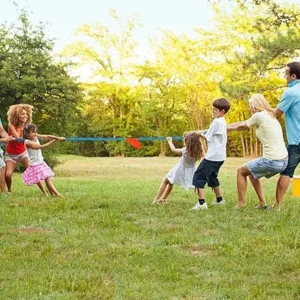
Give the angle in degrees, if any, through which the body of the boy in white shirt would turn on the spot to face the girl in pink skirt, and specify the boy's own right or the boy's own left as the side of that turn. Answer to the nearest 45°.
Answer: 0° — they already face them

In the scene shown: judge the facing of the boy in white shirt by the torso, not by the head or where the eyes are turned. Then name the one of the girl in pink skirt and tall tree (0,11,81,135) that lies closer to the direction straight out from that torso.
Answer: the girl in pink skirt

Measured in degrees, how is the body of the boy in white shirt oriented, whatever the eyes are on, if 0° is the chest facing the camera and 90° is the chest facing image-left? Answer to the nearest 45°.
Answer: approximately 90°

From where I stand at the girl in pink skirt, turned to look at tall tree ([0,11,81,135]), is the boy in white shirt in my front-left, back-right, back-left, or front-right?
back-right
